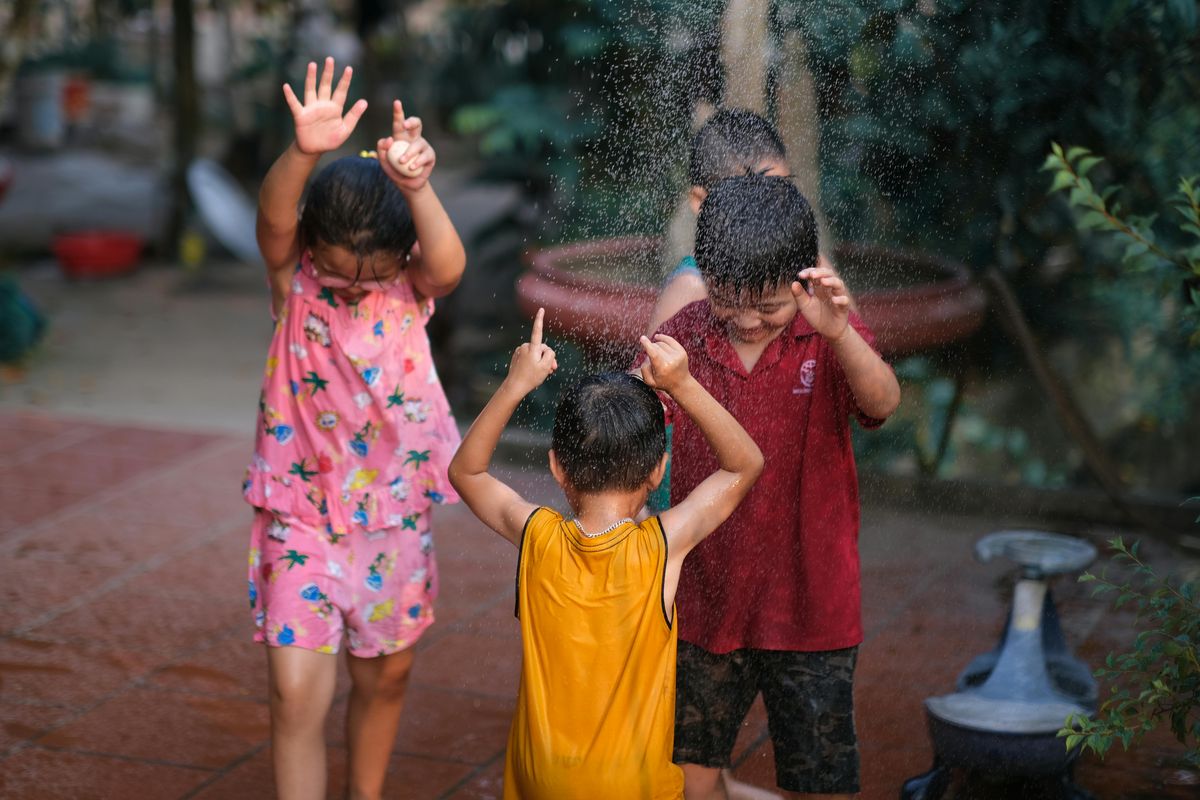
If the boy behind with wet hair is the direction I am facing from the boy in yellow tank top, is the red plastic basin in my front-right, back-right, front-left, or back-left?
front-left

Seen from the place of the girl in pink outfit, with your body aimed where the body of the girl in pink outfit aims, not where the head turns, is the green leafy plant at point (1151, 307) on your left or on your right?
on your left

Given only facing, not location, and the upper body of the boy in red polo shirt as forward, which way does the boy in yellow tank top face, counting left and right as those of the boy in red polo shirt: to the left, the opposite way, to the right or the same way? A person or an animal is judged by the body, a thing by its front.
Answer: the opposite way

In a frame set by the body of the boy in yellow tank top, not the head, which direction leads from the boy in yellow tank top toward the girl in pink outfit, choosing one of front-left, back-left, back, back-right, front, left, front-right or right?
front-left

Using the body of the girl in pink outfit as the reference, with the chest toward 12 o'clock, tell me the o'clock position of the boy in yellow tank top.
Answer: The boy in yellow tank top is roughly at 11 o'clock from the girl in pink outfit.

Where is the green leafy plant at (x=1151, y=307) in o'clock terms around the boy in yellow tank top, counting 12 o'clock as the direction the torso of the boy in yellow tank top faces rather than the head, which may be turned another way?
The green leafy plant is roughly at 1 o'clock from the boy in yellow tank top.

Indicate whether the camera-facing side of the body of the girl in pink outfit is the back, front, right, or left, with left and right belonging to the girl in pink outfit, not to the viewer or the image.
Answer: front

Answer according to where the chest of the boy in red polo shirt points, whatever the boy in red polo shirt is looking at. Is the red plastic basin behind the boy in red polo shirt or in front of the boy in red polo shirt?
behind

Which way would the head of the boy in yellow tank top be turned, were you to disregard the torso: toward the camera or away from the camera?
away from the camera

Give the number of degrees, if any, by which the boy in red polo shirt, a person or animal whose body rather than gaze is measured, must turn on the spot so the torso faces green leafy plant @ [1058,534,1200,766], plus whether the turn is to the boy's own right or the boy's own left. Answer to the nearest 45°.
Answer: approximately 90° to the boy's own left

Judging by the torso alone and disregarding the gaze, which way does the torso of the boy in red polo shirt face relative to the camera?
toward the camera

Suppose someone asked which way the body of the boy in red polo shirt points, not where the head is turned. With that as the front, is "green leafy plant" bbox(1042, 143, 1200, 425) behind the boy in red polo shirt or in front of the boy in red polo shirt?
behind

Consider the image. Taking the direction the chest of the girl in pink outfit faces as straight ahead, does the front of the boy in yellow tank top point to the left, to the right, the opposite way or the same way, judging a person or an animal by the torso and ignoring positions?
the opposite way

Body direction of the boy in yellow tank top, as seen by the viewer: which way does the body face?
away from the camera
